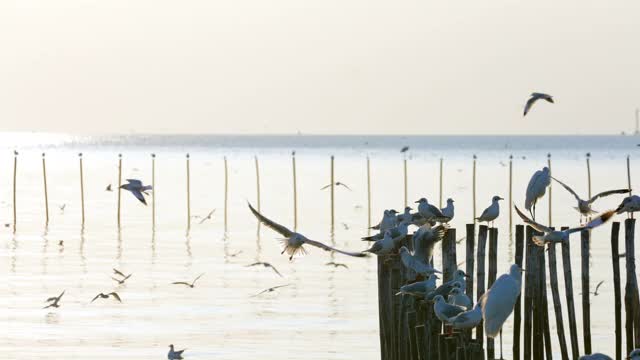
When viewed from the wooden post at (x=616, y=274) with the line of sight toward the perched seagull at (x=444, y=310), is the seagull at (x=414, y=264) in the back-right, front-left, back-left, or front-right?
front-right

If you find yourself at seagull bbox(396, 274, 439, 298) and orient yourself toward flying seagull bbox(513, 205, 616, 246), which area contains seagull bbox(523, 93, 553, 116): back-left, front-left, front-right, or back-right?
front-left

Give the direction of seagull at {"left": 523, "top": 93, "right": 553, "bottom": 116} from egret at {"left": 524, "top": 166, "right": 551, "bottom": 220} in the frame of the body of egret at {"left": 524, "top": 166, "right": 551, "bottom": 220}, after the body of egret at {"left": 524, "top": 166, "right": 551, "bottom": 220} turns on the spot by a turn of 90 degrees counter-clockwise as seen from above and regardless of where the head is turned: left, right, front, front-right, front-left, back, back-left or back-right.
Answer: front-right
